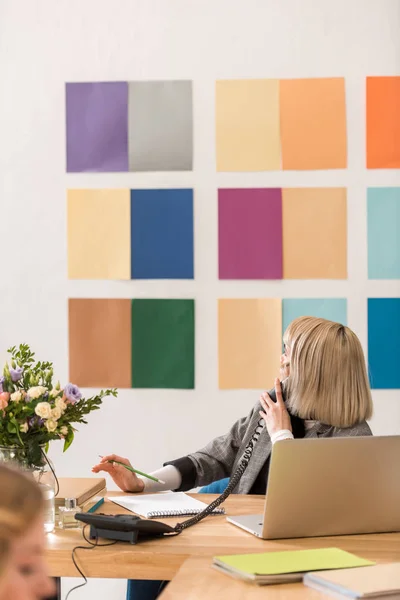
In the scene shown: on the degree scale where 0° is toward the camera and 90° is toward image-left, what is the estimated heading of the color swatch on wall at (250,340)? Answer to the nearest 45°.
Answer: approximately 0°

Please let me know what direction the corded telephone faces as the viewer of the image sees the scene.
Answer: facing away from the viewer and to the right of the viewer

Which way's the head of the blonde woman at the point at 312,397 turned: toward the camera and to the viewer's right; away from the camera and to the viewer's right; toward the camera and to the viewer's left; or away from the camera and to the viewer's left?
away from the camera and to the viewer's left

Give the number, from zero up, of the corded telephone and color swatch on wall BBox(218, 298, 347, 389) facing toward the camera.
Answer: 1

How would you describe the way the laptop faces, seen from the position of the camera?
facing away from the viewer and to the left of the viewer

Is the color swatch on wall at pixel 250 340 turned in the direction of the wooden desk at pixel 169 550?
yes

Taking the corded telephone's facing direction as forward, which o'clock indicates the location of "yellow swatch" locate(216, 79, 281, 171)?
The yellow swatch is roughly at 11 o'clock from the corded telephone.

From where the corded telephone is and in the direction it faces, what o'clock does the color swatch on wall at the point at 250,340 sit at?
The color swatch on wall is roughly at 11 o'clock from the corded telephone.
